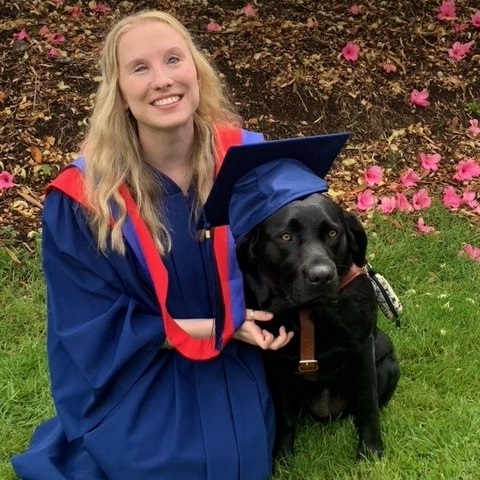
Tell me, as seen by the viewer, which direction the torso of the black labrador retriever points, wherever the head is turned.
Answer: toward the camera

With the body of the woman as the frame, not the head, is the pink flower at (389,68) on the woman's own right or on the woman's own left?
on the woman's own left

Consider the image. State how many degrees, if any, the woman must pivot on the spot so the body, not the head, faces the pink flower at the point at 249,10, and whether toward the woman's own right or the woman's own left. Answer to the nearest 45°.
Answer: approximately 135° to the woman's own left

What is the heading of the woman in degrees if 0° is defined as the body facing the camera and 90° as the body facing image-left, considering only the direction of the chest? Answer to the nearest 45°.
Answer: approximately 315°

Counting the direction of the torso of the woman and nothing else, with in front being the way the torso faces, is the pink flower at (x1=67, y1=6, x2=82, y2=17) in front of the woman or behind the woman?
behind

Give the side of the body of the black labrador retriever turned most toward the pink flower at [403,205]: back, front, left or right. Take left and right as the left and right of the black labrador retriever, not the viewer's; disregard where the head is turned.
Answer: back

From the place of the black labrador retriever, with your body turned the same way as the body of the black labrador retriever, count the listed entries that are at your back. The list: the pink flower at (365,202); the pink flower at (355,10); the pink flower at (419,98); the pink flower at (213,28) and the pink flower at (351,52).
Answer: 5

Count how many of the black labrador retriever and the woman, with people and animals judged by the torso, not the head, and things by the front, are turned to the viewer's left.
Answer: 0

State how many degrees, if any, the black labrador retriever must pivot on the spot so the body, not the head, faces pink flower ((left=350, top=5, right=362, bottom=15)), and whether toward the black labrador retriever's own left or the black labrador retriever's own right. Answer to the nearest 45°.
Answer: approximately 180°

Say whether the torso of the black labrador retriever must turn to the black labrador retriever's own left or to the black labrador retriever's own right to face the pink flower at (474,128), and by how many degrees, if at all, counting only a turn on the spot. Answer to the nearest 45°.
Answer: approximately 180°

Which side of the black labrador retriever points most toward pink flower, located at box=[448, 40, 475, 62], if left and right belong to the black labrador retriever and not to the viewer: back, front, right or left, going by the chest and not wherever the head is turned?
back

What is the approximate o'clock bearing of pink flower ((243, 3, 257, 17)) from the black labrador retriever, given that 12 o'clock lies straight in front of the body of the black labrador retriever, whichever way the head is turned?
The pink flower is roughly at 6 o'clock from the black labrador retriever.

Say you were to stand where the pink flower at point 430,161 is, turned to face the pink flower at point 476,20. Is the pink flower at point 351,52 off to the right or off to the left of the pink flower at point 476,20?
left

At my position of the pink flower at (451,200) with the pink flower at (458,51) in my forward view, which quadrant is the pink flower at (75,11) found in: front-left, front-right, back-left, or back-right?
front-left

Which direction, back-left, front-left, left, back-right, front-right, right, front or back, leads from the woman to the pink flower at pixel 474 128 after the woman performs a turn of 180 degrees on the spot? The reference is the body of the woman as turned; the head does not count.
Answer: right
